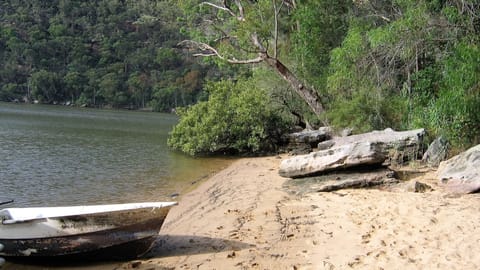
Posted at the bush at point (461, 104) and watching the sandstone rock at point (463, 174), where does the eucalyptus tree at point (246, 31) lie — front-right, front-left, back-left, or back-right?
back-right

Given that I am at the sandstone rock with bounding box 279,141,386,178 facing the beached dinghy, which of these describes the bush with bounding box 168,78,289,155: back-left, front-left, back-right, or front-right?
back-right

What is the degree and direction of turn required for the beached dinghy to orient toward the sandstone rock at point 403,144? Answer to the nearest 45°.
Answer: approximately 45° to its left

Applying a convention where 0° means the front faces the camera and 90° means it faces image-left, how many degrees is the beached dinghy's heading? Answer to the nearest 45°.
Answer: approximately 270°

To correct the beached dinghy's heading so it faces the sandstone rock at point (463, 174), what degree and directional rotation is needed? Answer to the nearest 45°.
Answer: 0° — it already faces it

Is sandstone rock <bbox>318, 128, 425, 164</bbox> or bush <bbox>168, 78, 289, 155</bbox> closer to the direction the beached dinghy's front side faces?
the sandstone rock
